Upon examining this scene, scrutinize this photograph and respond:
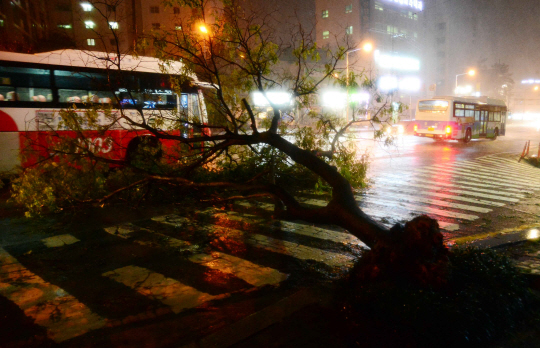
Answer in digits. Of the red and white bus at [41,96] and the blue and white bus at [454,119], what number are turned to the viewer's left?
0

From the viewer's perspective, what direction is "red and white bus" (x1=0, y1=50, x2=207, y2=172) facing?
to the viewer's right

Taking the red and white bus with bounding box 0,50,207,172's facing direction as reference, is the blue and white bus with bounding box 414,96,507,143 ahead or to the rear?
ahead
